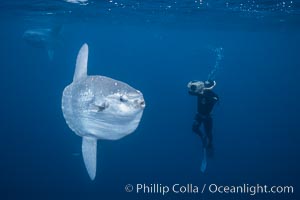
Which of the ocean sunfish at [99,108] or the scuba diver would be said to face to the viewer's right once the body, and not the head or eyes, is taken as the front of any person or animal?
the ocean sunfish

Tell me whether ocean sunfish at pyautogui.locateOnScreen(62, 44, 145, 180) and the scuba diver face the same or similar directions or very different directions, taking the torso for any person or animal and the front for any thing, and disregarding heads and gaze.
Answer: very different directions

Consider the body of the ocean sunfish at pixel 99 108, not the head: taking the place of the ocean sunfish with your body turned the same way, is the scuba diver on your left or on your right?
on your left

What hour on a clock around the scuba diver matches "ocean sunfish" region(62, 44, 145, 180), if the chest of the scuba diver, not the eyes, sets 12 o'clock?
The ocean sunfish is roughly at 11 o'clock from the scuba diver.

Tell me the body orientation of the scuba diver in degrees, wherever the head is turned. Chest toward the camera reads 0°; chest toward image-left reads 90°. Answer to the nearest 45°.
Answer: approximately 45°

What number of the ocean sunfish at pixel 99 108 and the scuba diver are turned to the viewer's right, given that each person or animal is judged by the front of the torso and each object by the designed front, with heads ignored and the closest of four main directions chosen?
1

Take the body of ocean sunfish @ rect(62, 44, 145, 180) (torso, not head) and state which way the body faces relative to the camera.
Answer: to the viewer's right
